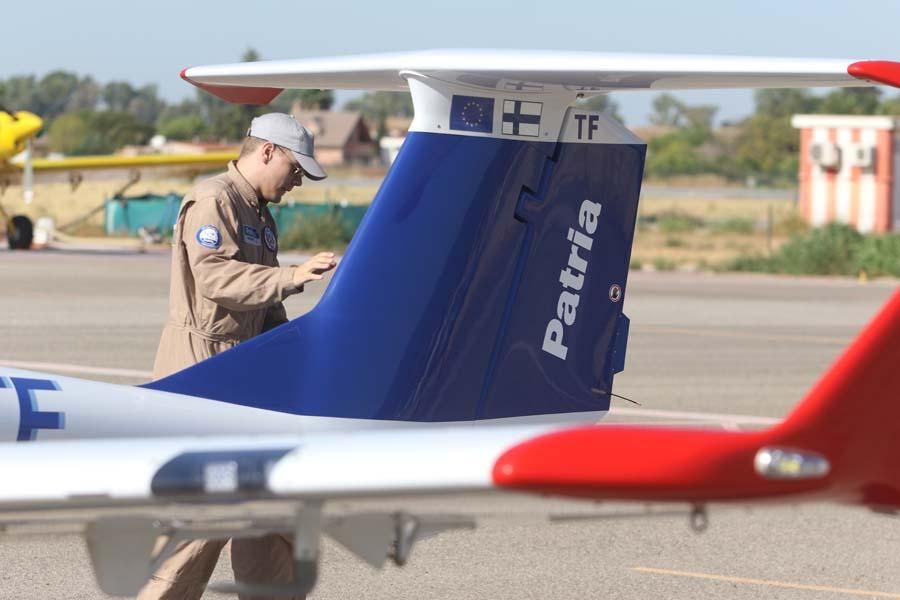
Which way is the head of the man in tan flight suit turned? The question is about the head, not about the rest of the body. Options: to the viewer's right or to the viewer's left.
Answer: to the viewer's right

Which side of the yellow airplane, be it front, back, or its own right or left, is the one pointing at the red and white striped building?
left

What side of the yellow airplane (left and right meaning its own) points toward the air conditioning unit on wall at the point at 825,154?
left

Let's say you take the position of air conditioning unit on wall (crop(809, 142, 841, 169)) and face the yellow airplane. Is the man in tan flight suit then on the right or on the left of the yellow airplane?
left
